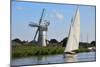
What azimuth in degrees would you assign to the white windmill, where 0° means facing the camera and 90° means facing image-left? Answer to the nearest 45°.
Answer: approximately 45°
